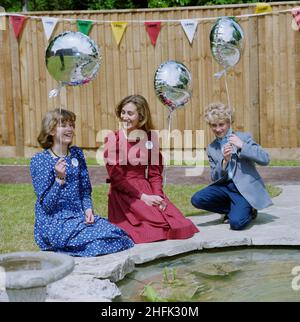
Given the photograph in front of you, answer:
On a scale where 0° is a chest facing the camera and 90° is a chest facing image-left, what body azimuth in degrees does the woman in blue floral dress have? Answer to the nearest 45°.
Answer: approximately 315°

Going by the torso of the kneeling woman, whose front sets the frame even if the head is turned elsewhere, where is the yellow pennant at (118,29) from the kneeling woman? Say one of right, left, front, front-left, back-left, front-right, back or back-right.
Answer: back

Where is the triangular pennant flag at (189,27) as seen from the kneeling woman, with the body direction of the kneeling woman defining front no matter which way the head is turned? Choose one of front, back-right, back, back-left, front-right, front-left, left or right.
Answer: back

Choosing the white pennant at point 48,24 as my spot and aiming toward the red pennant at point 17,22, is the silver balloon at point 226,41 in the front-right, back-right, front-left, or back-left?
back-left

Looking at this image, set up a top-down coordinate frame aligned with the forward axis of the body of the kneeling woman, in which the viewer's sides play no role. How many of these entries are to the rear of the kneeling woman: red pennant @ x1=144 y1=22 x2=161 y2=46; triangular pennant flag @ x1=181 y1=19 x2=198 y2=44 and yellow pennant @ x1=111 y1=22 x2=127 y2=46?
3

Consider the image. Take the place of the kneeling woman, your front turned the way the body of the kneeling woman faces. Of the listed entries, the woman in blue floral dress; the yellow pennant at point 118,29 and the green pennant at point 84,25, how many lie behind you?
2

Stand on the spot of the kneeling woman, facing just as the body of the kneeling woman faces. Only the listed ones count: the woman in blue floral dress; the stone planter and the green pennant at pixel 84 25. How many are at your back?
1

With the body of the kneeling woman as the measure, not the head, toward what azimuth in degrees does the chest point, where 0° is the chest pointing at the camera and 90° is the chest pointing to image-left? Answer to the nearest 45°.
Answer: approximately 0°

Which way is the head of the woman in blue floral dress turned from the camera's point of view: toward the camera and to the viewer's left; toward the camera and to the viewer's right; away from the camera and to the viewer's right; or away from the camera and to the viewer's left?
toward the camera and to the viewer's right

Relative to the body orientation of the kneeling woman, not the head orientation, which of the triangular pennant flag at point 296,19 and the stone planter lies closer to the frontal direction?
the stone planter

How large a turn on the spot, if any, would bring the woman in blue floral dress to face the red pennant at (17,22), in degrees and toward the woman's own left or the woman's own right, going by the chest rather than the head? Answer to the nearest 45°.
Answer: approximately 135° to the woman's own left

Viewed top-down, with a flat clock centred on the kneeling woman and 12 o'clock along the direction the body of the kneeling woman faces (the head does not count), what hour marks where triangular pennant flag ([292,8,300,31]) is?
The triangular pennant flag is roughly at 7 o'clock from the kneeling woman.
